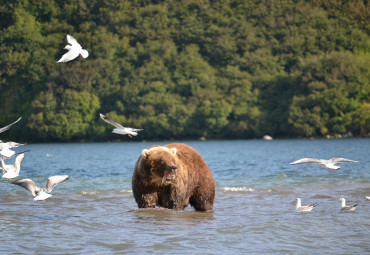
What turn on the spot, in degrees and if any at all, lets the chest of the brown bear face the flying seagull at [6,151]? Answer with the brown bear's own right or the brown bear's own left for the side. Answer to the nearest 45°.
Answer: approximately 45° to the brown bear's own right

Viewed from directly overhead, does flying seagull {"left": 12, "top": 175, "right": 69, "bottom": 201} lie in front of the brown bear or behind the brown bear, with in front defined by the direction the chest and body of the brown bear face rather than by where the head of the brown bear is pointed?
in front

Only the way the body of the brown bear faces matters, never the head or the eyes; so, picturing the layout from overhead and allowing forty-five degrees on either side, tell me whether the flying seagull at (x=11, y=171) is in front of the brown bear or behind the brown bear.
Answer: in front

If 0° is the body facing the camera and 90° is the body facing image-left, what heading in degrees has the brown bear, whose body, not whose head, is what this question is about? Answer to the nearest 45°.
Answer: approximately 45°
